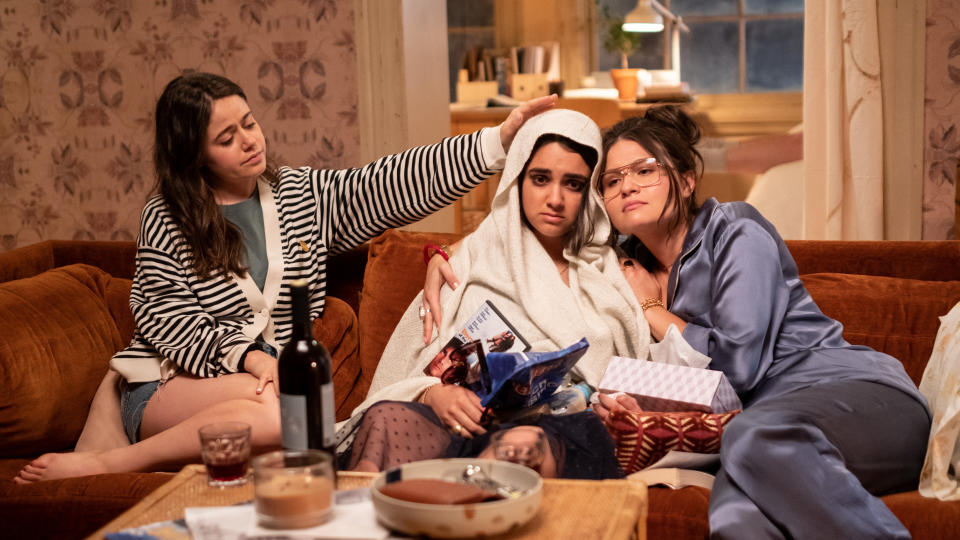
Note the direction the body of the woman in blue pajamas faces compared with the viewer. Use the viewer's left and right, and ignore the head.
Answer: facing the viewer and to the left of the viewer

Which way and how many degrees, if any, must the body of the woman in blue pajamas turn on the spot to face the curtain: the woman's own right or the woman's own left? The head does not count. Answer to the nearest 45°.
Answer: approximately 135° to the woman's own right

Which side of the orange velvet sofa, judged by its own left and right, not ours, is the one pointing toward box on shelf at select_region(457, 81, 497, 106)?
back

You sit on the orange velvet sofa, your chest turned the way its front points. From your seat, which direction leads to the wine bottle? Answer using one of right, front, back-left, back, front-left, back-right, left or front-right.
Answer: front

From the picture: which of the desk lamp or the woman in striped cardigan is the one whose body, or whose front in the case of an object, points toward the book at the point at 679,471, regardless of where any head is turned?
the woman in striped cardigan

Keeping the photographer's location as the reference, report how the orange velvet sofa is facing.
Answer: facing the viewer

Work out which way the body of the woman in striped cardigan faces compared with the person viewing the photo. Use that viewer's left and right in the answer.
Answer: facing the viewer and to the right of the viewer

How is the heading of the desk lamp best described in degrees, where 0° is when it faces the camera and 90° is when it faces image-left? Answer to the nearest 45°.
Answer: approximately 90°
